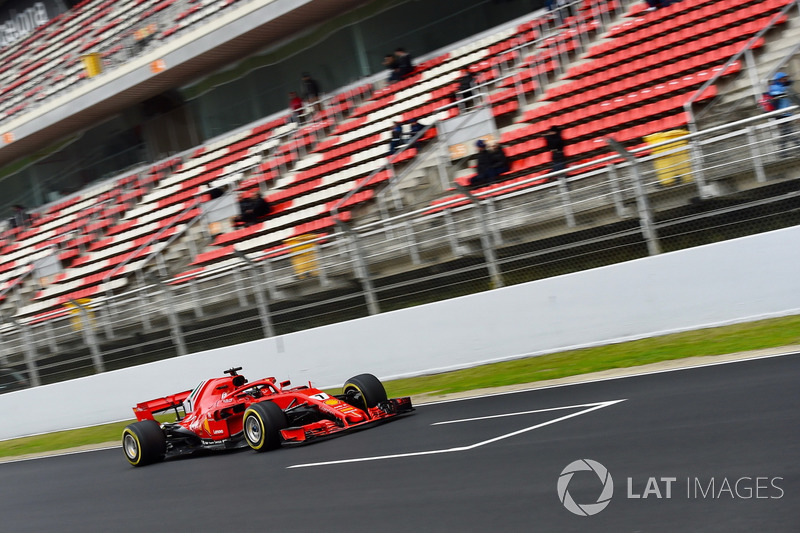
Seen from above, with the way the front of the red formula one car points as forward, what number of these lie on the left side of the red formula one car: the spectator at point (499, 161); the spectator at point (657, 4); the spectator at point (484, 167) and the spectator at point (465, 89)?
4

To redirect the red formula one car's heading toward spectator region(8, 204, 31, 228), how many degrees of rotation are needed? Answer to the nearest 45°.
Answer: approximately 135° to its left

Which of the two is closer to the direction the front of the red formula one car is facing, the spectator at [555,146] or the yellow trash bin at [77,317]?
the spectator

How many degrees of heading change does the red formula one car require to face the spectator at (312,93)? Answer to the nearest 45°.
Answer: approximately 135° to its left

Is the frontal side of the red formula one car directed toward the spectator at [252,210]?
no

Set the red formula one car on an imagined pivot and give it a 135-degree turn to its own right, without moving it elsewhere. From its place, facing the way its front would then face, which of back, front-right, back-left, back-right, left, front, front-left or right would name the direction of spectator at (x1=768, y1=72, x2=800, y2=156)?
back

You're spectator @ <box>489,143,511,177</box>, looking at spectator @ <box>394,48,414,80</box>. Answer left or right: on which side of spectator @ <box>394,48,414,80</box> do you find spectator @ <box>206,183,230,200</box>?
left

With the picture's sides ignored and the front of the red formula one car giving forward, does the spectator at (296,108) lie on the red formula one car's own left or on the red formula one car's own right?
on the red formula one car's own left

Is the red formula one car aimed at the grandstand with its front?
no

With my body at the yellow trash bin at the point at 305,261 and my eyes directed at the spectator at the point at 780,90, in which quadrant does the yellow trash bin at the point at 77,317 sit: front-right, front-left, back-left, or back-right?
back-left

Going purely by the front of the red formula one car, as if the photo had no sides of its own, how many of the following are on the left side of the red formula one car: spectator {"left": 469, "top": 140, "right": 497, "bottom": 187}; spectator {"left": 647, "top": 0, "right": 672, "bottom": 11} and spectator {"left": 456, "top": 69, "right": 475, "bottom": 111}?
3

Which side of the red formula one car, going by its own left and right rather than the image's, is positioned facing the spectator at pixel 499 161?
left

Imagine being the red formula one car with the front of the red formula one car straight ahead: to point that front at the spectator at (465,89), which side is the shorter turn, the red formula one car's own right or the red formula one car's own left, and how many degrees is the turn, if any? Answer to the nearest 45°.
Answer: approximately 90° to the red formula one car's own left

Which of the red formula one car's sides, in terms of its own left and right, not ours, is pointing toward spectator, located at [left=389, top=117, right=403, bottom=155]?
left

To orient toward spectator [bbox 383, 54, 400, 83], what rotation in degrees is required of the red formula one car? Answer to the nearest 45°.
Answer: approximately 90° to its left

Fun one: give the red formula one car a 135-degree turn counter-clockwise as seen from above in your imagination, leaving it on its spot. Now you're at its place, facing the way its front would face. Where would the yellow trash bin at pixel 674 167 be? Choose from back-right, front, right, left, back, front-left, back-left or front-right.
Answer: right

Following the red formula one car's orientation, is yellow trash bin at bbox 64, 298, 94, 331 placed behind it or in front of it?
behind

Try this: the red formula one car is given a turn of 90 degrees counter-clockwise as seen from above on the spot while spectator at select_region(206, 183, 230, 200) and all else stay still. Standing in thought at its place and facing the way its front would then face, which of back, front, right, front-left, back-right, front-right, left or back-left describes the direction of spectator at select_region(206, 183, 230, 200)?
front-left

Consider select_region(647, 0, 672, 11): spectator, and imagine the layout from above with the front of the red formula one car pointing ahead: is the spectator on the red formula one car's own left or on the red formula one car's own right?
on the red formula one car's own left
